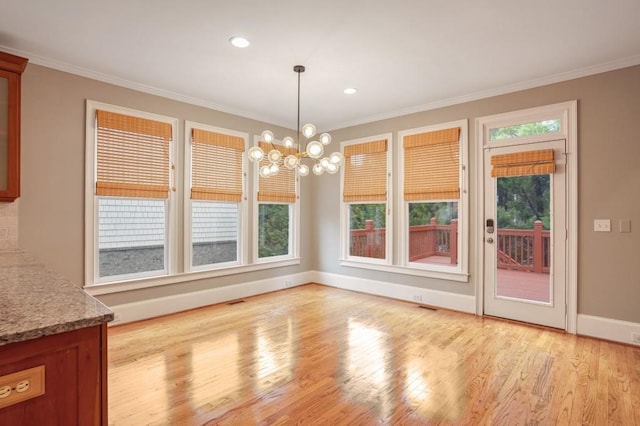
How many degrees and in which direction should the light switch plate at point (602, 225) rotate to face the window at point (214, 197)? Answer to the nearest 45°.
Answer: approximately 45° to its right

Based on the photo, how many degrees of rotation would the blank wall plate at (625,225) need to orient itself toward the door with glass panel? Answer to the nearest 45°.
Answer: approximately 90° to its right

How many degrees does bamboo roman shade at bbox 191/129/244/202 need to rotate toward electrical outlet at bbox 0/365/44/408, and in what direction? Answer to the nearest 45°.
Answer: approximately 45° to its right

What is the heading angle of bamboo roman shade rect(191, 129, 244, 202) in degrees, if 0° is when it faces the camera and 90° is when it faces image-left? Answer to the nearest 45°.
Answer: approximately 315°

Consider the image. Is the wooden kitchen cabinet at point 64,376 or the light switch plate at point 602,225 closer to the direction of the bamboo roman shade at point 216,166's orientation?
the light switch plate

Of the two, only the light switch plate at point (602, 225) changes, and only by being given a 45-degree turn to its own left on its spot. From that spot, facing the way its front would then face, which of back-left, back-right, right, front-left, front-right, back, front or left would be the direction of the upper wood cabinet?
right

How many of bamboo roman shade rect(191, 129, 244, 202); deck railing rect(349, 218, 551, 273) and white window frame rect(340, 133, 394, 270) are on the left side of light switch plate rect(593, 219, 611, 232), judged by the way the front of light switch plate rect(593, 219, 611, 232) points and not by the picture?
0

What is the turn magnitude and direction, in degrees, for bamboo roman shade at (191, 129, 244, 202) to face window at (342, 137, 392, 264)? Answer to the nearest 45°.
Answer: approximately 45° to its left

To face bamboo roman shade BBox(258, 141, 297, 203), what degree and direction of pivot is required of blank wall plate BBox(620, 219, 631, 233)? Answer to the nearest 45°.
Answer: approximately 90° to its right

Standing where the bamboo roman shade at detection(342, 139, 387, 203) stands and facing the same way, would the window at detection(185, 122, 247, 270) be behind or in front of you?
in front

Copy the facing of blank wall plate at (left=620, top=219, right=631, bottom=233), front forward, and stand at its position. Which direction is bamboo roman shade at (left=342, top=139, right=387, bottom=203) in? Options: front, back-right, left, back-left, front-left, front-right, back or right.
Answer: right

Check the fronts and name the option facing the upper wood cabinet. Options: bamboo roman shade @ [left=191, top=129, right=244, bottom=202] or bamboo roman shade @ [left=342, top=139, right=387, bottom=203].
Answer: bamboo roman shade @ [left=342, top=139, right=387, bottom=203]

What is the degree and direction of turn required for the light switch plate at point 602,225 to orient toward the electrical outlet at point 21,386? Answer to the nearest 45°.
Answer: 0° — it already faces it

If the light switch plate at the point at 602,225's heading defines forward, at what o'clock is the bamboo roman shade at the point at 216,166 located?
The bamboo roman shade is roughly at 2 o'clock from the light switch plate.

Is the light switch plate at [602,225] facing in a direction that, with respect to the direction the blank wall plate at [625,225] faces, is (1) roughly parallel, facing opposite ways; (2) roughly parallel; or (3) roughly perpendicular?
roughly parallel

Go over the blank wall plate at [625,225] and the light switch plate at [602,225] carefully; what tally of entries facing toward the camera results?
2

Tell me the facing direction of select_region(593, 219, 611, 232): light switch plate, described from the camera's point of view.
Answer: facing the viewer

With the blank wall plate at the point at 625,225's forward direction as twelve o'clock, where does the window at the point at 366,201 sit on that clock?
The window is roughly at 3 o'clock from the blank wall plate.

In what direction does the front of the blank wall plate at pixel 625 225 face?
toward the camera

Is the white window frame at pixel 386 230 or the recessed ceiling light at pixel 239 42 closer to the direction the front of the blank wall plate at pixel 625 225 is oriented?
the recessed ceiling light
